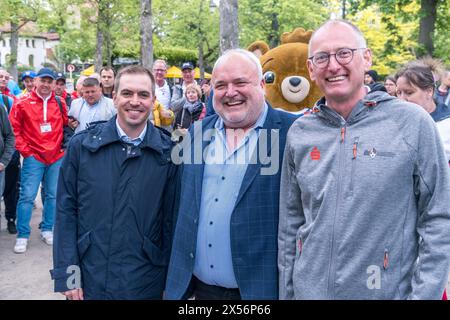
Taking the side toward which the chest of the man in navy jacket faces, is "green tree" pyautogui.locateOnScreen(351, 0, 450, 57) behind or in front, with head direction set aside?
behind

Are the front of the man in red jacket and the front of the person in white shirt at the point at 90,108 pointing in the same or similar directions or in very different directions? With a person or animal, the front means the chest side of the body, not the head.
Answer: same or similar directions

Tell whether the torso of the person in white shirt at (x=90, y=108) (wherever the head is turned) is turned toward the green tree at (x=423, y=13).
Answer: no

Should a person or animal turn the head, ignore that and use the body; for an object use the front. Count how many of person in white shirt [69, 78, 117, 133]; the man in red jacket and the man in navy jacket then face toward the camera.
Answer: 3

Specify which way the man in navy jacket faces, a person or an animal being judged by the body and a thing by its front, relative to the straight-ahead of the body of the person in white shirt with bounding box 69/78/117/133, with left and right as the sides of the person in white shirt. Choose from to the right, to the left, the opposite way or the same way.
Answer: the same way

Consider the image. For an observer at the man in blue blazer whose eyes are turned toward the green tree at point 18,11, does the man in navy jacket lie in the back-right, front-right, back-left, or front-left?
front-left

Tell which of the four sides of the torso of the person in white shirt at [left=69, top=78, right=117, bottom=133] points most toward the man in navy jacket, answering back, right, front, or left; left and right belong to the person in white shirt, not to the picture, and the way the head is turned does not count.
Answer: front

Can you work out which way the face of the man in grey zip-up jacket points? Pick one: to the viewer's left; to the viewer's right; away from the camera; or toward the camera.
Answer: toward the camera

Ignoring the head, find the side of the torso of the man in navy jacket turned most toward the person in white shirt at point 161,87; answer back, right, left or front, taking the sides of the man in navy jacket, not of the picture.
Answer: back

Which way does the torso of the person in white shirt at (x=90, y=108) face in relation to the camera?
toward the camera

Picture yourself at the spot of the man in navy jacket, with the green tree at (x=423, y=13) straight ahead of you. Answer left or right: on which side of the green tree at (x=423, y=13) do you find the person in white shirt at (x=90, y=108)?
left

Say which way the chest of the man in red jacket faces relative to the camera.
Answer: toward the camera

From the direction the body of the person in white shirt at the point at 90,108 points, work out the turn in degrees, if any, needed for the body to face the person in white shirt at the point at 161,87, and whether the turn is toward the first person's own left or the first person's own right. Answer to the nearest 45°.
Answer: approximately 135° to the first person's own left

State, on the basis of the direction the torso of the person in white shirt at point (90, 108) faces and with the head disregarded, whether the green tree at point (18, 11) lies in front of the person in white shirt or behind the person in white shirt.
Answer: behind

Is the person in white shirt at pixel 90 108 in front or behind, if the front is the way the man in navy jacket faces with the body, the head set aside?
behind

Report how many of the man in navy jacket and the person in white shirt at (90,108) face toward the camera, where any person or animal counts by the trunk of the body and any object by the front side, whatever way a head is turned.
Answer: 2

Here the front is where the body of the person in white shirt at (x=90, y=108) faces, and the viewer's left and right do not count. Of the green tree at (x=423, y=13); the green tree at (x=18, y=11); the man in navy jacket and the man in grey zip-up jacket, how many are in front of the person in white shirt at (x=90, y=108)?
2

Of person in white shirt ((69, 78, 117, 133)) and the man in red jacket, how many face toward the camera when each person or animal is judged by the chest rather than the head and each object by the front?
2

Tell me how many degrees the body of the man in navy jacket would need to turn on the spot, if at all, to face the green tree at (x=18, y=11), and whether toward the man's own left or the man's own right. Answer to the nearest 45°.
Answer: approximately 180°

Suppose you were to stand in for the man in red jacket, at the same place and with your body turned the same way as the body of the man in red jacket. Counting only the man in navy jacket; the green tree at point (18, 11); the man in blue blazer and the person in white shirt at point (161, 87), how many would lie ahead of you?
2

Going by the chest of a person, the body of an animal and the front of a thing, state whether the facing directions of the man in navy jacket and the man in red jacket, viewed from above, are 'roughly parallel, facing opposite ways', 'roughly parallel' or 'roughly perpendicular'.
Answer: roughly parallel
